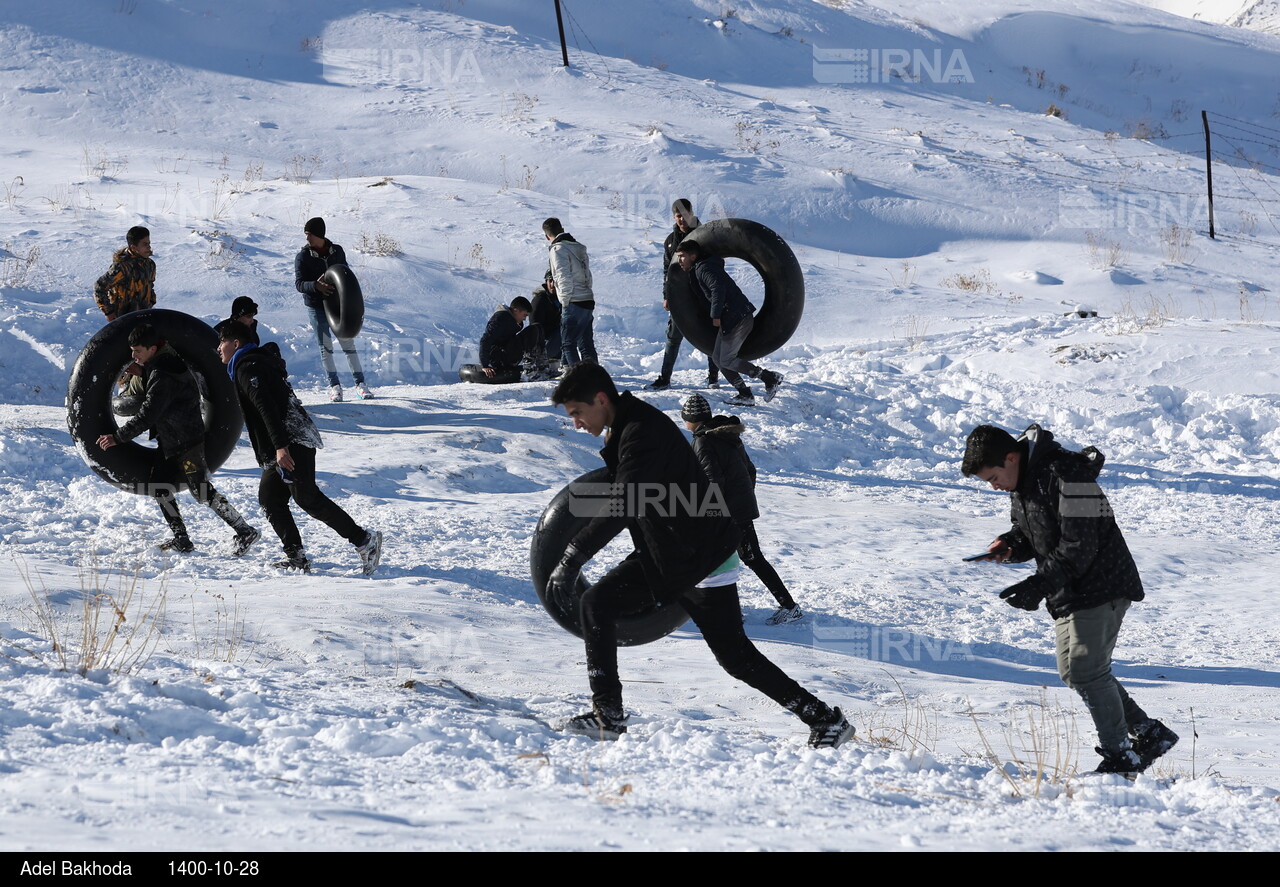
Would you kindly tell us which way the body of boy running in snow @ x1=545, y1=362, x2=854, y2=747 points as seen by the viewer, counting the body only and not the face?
to the viewer's left

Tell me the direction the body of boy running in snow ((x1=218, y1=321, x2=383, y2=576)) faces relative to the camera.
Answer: to the viewer's left

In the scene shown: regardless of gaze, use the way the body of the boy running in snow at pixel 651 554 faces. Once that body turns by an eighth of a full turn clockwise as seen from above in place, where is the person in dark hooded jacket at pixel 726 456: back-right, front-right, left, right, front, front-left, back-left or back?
front-right

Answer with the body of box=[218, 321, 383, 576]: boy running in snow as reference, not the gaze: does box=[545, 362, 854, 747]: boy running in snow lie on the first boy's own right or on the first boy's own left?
on the first boy's own left
